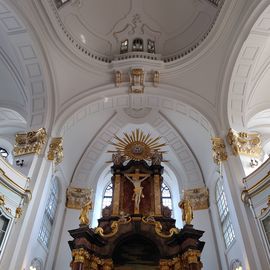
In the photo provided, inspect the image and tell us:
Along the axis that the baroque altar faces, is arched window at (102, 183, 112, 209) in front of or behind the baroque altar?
behind

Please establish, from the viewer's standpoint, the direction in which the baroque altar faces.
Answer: facing the viewer

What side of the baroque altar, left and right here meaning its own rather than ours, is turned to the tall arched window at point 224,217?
left

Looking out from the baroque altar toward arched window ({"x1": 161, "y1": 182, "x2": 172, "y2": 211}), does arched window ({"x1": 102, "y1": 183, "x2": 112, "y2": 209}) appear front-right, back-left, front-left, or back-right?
front-left

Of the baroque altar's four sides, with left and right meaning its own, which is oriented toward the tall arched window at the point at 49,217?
right

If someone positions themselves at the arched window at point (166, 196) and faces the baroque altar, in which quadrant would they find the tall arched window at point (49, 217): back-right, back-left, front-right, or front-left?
front-right
